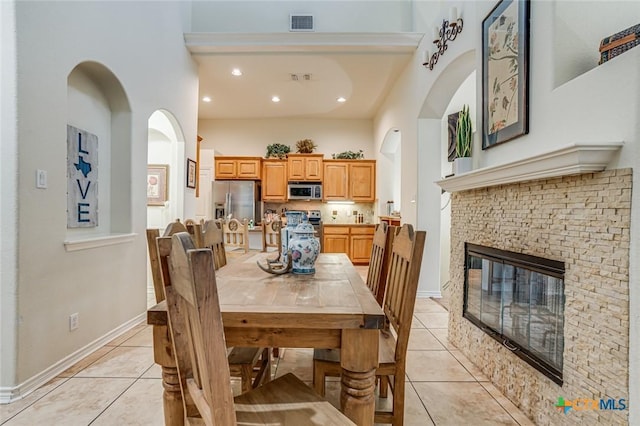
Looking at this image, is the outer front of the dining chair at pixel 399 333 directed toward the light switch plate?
yes

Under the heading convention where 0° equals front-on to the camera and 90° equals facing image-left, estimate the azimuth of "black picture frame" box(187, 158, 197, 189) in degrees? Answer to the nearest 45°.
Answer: approximately 315°

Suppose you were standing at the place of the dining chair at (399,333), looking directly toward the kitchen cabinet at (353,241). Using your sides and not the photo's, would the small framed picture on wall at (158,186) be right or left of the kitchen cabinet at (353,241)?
left

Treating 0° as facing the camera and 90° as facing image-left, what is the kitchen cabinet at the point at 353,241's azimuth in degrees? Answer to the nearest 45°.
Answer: approximately 0°

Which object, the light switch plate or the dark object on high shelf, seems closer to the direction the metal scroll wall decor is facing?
the light switch plate

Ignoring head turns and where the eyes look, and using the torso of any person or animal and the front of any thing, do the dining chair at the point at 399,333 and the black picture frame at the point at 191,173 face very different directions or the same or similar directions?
very different directions

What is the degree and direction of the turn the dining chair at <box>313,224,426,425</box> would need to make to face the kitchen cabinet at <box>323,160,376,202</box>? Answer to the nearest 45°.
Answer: approximately 90° to its right

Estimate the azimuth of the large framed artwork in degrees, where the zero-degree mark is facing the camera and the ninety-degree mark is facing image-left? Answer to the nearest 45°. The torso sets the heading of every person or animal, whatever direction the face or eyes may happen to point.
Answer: approximately 45°
